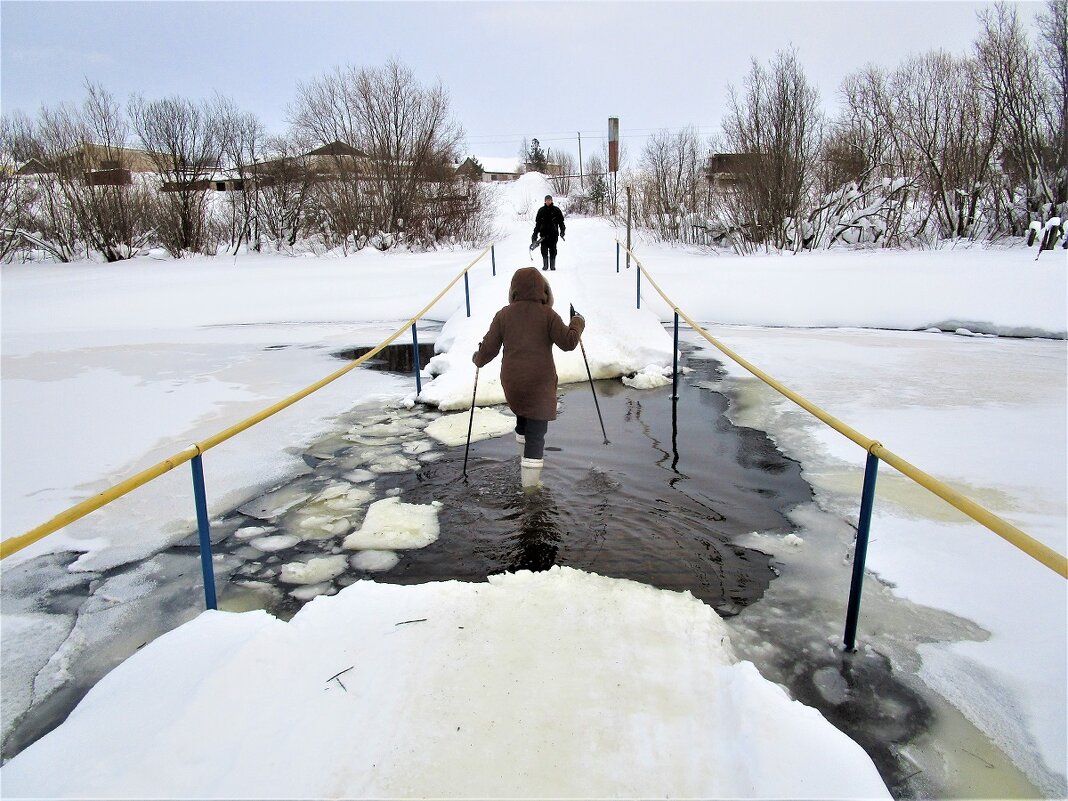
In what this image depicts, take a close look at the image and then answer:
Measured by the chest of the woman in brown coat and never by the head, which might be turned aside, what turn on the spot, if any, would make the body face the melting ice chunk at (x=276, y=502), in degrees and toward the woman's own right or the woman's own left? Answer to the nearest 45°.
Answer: approximately 90° to the woman's own left

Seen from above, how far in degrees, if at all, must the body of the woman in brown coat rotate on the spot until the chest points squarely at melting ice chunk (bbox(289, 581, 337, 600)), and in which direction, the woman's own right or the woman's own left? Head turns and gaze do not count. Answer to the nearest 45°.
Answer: approximately 135° to the woman's own left

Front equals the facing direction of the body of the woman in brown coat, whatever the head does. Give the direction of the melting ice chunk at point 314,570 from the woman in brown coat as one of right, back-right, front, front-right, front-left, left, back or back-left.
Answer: back-left

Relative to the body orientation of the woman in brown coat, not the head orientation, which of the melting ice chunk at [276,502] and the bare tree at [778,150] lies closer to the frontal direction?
the bare tree

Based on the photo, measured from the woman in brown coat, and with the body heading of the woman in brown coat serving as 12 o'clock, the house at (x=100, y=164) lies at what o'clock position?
The house is roughly at 11 o'clock from the woman in brown coat.

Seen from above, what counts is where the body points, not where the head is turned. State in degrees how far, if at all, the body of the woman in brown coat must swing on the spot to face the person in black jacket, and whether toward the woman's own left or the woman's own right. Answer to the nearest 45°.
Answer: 0° — they already face them

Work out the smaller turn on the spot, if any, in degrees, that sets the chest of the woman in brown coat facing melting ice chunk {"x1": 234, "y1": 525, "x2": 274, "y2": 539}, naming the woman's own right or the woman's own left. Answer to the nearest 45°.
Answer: approximately 90° to the woman's own left

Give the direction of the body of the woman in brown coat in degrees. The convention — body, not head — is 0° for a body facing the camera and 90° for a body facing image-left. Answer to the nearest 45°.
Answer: approximately 180°

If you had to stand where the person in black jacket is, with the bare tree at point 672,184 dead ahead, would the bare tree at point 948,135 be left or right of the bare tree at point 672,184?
right
